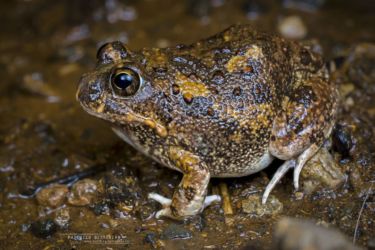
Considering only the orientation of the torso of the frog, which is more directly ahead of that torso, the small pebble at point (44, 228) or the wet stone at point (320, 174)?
the small pebble

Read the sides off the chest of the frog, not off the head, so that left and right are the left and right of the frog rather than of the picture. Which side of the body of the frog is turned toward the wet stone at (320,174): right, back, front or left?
back

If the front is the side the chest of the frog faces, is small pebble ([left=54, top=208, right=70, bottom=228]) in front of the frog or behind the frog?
in front

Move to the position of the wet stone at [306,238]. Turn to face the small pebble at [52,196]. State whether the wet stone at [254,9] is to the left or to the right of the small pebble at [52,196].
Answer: right

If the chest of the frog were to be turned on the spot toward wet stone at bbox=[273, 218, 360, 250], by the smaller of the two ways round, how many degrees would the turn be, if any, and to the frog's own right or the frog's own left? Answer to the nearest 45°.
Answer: approximately 90° to the frog's own left

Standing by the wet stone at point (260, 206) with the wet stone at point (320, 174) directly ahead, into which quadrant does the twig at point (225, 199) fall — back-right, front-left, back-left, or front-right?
back-left

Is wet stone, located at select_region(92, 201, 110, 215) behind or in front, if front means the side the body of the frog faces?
in front

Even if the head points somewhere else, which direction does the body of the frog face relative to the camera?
to the viewer's left

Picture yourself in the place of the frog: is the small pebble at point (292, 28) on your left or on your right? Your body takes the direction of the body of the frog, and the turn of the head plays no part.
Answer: on your right

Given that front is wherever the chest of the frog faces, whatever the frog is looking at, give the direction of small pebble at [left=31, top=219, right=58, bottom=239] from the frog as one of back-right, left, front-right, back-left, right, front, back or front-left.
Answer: front

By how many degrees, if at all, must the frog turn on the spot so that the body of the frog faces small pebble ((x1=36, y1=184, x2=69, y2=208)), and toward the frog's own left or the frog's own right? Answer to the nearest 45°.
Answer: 0° — it already faces it
